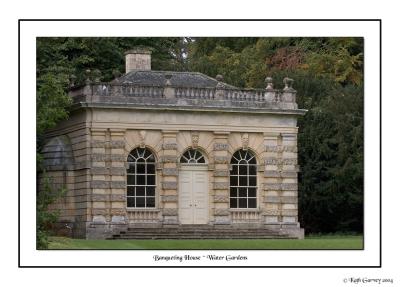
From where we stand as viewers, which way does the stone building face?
facing the viewer
